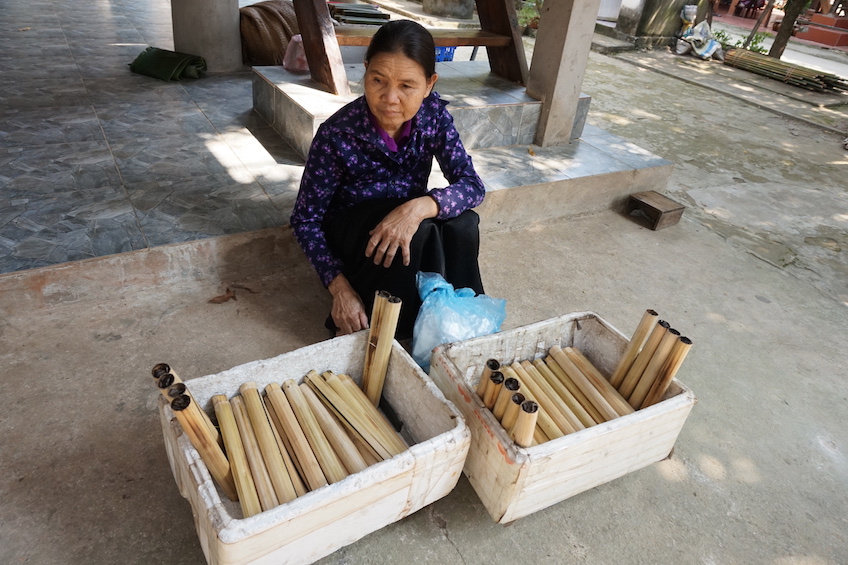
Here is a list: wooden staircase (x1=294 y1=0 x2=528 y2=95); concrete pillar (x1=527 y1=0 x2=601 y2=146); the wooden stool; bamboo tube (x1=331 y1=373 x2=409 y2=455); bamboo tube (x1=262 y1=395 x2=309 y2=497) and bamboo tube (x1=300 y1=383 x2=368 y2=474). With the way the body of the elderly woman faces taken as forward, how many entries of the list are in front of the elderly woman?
3

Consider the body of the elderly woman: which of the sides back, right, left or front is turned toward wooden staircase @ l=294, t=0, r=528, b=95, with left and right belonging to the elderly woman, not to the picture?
back

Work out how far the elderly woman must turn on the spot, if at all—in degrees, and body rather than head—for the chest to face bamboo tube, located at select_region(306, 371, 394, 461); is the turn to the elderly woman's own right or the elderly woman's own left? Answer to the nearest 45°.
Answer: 0° — they already face it

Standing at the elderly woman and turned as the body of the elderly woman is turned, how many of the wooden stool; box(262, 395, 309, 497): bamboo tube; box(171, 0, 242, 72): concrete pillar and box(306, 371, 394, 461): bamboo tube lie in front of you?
2

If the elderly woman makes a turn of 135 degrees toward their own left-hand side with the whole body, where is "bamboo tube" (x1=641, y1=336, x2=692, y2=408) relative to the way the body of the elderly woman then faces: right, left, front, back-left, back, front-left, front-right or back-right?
right

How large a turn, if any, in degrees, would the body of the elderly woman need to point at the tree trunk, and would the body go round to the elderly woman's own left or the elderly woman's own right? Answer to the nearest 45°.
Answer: approximately 135° to the elderly woman's own left

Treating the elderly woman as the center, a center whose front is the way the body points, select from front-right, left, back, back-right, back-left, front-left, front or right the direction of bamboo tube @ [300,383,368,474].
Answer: front

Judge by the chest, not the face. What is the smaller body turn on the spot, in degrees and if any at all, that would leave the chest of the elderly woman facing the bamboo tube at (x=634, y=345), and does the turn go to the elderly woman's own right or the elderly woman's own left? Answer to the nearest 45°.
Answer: approximately 45° to the elderly woman's own left

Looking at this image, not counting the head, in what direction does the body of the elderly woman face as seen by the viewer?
toward the camera

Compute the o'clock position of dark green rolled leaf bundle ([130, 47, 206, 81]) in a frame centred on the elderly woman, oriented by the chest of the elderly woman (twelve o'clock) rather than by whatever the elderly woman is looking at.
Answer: The dark green rolled leaf bundle is roughly at 5 o'clock from the elderly woman.

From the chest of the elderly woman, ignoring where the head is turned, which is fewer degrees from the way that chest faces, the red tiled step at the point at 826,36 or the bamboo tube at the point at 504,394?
the bamboo tube

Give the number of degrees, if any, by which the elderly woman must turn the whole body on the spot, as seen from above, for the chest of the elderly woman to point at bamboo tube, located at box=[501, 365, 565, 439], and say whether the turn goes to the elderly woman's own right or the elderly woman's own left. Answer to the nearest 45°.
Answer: approximately 45° to the elderly woman's own left

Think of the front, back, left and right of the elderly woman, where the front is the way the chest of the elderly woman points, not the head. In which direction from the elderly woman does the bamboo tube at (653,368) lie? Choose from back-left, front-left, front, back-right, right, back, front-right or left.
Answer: front-left

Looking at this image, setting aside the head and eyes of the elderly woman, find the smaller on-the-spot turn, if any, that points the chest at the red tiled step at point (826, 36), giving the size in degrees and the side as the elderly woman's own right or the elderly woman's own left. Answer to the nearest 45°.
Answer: approximately 135° to the elderly woman's own left

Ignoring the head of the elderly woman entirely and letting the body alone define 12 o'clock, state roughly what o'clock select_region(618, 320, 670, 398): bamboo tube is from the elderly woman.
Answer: The bamboo tube is roughly at 10 o'clock from the elderly woman.

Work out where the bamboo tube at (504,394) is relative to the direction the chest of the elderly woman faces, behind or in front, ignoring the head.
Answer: in front

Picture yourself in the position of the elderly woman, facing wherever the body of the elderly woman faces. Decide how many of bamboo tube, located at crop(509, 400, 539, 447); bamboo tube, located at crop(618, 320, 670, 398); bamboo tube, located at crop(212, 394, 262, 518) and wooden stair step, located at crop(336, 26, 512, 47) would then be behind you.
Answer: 1

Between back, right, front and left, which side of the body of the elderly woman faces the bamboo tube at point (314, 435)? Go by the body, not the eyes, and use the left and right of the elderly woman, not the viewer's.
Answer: front

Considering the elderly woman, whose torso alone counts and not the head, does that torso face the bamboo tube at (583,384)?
no

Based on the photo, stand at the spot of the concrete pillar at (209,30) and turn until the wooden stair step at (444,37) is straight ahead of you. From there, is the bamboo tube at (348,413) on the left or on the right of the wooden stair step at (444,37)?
right
